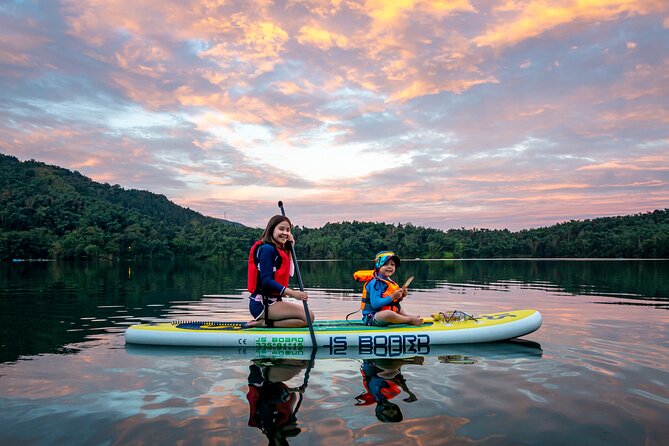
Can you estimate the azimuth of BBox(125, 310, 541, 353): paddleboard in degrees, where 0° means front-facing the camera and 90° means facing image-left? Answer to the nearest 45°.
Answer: approximately 270°
